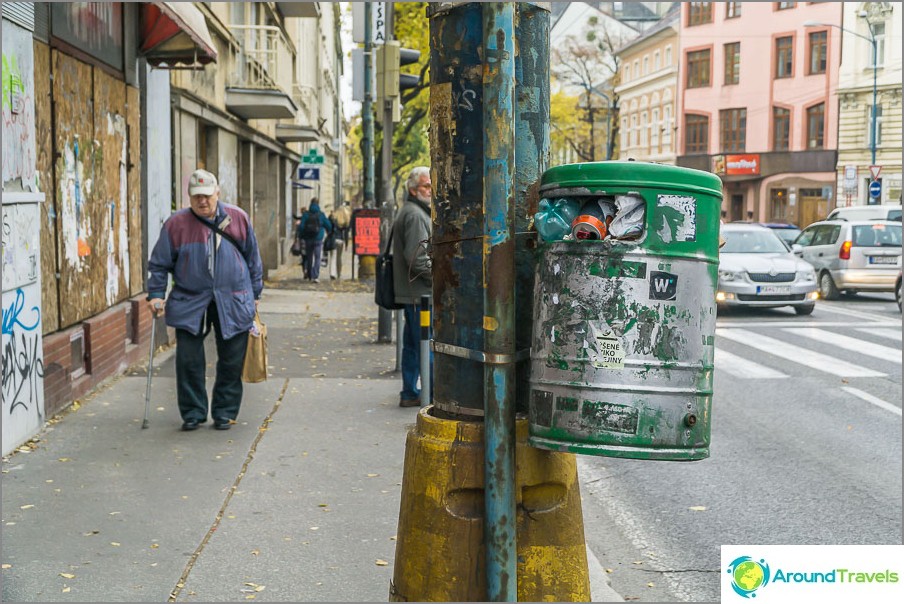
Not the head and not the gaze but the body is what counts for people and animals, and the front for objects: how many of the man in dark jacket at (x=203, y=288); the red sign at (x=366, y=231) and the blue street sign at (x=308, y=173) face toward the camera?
3

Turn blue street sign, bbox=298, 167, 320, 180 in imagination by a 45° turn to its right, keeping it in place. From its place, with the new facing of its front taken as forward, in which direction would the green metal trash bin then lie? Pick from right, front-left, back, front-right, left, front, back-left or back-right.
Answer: front-left

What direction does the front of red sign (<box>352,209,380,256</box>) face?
toward the camera

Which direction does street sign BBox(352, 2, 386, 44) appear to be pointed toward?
toward the camera

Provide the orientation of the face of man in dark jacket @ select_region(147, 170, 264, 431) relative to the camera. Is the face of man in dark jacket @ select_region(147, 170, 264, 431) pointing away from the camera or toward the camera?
toward the camera

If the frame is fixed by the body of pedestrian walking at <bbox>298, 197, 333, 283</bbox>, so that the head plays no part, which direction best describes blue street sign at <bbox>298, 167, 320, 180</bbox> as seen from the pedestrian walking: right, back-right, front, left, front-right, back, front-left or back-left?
front

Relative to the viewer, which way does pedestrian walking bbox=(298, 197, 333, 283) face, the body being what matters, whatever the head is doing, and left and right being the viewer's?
facing away from the viewer

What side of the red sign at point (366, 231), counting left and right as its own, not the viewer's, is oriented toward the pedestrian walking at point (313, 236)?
right

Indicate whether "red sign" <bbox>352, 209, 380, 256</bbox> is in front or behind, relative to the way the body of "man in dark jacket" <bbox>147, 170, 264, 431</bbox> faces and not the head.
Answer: behind

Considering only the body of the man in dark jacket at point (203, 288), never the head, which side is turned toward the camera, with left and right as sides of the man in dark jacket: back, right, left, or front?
front

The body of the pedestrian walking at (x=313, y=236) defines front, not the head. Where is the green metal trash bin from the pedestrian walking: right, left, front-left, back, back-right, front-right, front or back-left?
back
